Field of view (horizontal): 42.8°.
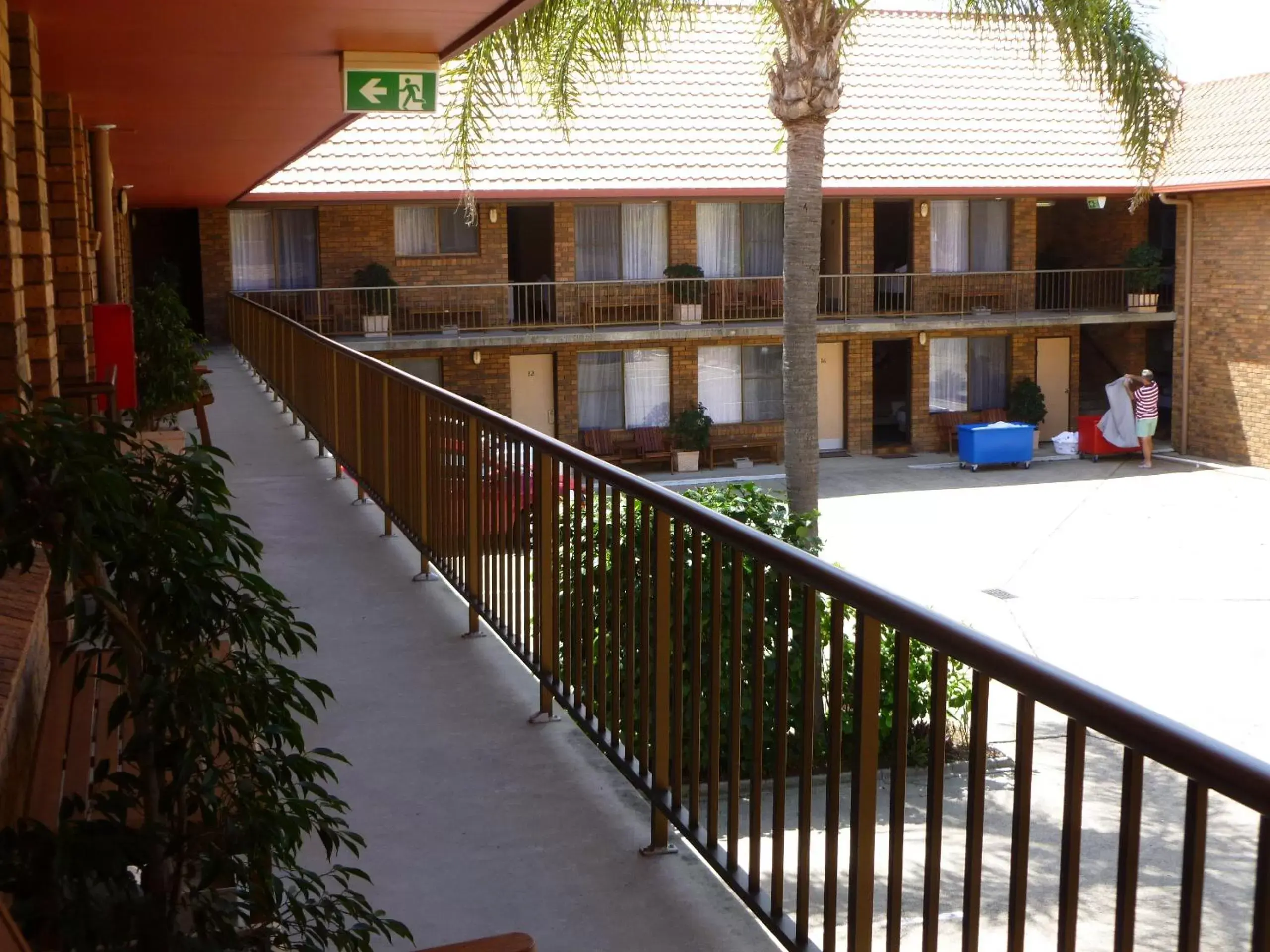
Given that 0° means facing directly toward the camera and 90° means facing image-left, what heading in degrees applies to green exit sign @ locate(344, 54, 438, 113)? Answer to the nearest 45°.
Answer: approximately 0°

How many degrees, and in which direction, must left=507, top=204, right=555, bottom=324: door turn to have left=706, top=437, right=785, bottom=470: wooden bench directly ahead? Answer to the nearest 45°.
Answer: approximately 90° to its left

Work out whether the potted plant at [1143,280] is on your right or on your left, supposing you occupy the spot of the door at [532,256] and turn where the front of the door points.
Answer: on your left

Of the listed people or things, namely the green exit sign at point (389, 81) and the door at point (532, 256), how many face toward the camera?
2

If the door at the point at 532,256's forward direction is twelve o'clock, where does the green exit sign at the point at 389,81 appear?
The green exit sign is roughly at 12 o'clock from the door.

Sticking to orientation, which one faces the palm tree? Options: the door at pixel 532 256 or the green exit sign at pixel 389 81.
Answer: the door

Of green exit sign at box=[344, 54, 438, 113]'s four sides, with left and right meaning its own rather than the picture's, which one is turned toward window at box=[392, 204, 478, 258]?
back

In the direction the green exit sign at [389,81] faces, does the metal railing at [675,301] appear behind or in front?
behind

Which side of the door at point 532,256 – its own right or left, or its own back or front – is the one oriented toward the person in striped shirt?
left

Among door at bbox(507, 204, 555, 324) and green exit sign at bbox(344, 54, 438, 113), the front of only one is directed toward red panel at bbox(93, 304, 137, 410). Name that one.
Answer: the door

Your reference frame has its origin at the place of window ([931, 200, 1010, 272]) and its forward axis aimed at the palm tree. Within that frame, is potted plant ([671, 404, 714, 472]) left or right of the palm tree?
right
